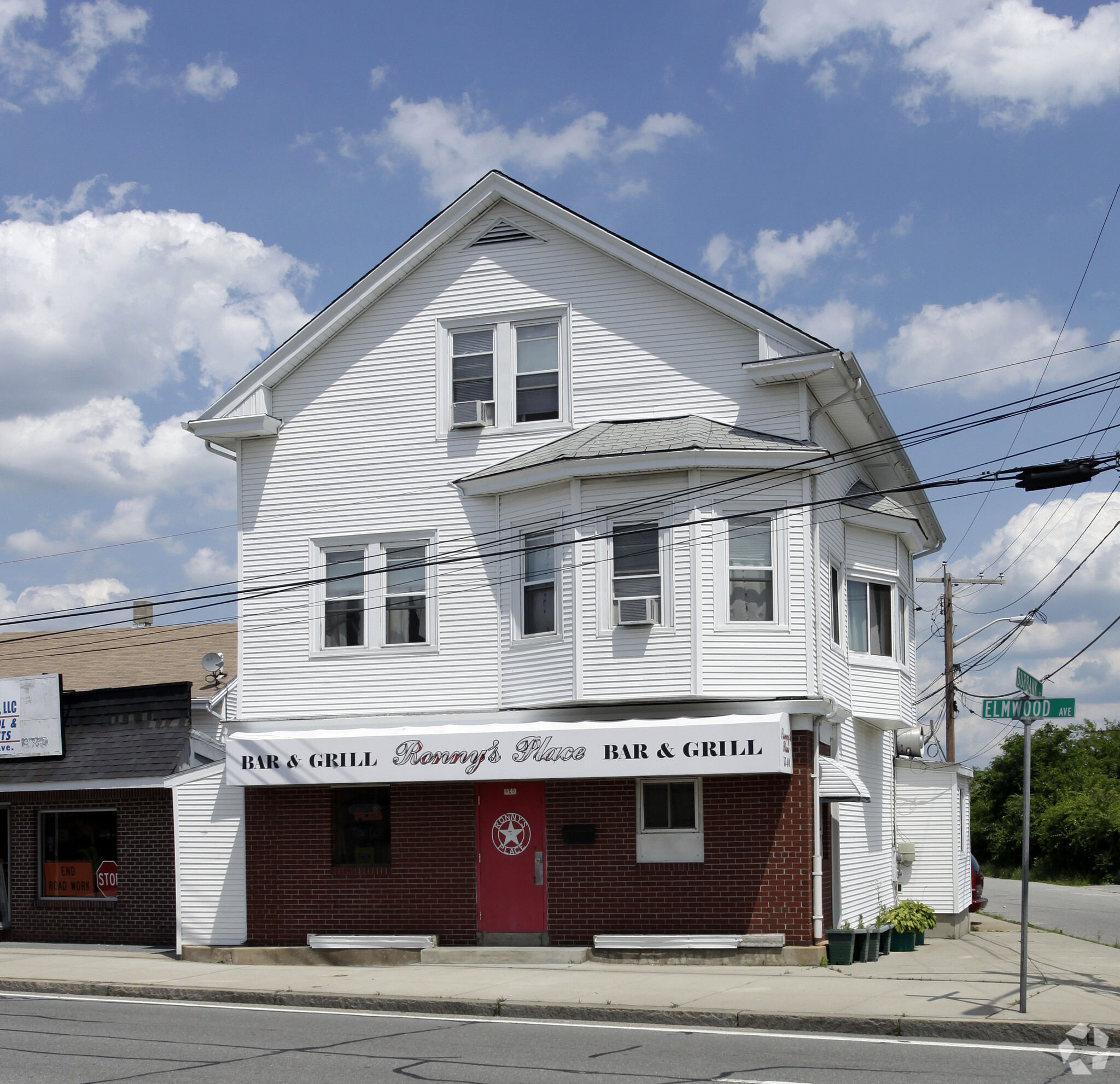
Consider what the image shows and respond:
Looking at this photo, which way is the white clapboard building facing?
toward the camera

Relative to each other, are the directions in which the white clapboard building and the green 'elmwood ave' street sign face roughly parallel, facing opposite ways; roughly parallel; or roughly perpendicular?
roughly parallel

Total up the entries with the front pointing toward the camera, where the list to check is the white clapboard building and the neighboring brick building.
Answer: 2

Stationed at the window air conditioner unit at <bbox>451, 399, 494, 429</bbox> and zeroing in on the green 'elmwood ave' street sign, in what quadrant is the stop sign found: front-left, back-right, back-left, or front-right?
back-right

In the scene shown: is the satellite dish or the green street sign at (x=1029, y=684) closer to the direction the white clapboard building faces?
the green street sign

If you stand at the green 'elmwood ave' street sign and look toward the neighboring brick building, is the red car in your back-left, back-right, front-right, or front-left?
front-right

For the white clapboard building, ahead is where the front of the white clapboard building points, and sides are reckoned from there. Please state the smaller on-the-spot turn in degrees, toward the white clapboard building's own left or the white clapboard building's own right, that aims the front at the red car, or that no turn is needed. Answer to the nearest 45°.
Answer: approximately 135° to the white clapboard building's own left

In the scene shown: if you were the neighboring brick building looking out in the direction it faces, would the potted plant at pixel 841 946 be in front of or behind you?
in front

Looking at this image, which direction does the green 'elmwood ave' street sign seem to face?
toward the camera

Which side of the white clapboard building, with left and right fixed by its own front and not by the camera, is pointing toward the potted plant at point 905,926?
left

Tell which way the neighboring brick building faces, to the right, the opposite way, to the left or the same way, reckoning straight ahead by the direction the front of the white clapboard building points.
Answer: the same way
